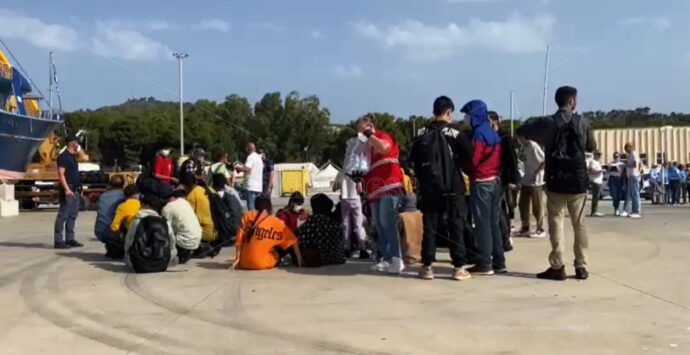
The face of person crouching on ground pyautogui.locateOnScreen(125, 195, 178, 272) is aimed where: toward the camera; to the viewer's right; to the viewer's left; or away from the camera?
away from the camera

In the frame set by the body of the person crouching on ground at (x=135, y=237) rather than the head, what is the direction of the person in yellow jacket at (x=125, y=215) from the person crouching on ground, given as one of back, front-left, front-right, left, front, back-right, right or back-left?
front

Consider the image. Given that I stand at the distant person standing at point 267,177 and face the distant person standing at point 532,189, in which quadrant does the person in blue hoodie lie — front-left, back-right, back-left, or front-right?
front-right

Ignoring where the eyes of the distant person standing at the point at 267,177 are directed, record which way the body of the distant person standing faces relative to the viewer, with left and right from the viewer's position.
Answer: facing to the left of the viewer

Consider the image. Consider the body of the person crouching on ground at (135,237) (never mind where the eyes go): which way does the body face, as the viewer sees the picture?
away from the camera

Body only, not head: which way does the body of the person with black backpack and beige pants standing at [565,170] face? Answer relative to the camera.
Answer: away from the camera

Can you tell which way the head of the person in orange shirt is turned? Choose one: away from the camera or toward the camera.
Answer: away from the camera

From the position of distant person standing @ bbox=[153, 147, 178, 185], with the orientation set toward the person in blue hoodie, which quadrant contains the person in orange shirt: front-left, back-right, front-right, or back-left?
front-right

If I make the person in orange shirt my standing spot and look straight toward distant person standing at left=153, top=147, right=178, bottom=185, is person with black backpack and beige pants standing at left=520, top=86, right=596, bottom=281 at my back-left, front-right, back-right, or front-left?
back-right

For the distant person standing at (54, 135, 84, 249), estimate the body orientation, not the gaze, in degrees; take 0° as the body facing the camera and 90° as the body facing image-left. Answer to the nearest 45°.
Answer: approximately 270°

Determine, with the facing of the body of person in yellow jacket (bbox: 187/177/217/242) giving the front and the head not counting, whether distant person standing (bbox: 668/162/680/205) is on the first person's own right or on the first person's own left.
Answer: on the first person's own right

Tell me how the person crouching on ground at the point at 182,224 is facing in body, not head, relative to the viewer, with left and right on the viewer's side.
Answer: facing away from the viewer and to the left of the viewer
